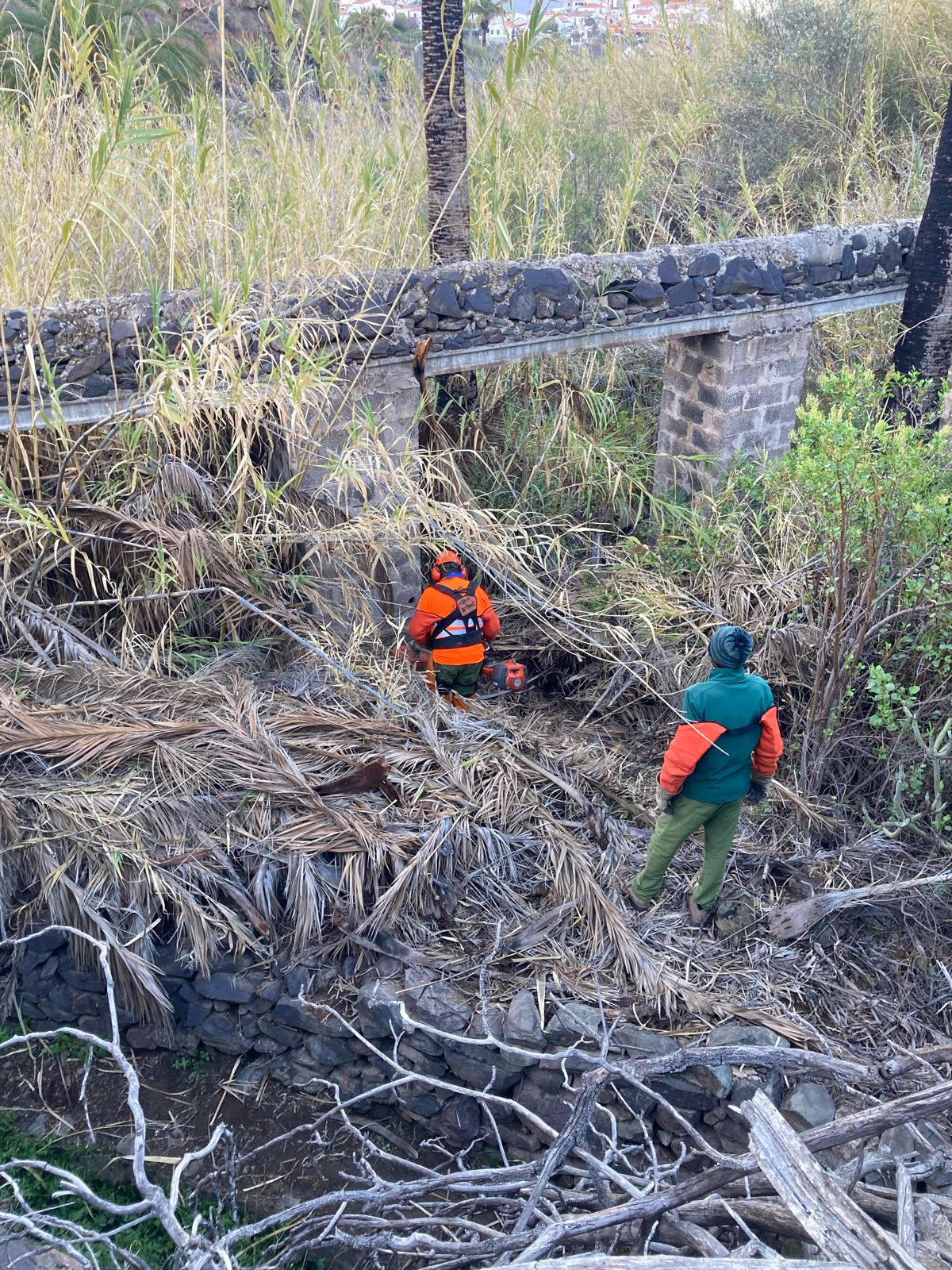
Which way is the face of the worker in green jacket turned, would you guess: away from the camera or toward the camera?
away from the camera

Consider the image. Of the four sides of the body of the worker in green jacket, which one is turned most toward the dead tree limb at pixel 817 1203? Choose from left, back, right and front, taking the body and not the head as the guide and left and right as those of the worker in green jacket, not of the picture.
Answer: back

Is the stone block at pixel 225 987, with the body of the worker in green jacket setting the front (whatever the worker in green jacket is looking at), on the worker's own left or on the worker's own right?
on the worker's own left

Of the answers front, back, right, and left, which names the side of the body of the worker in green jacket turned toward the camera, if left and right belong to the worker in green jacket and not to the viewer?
back

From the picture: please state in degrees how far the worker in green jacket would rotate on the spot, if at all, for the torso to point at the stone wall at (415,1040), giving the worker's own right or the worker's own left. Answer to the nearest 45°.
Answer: approximately 135° to the worker's own left

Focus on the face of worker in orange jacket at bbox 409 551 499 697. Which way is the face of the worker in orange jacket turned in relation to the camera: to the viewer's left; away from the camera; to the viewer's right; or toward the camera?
away from the camera

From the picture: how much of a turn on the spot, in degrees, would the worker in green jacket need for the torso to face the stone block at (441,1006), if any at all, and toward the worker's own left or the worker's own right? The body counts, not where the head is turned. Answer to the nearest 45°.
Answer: approximately 135° to the worker's own left

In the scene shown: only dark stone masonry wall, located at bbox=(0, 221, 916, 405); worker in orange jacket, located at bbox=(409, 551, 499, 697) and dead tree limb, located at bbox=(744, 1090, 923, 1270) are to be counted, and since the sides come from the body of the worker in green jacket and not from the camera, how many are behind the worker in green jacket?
1
